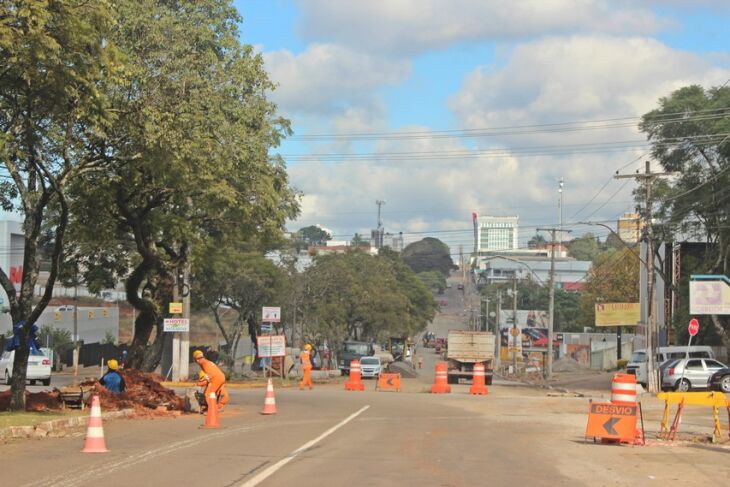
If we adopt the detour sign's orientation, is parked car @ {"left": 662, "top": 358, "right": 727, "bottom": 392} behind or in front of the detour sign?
behind

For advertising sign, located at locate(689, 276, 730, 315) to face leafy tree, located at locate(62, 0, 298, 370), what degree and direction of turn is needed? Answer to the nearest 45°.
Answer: approximately 45° to its right

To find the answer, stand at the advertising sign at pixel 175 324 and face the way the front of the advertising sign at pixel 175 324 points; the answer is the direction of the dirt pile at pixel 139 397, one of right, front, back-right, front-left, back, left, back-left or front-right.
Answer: front

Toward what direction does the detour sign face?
toward the camera

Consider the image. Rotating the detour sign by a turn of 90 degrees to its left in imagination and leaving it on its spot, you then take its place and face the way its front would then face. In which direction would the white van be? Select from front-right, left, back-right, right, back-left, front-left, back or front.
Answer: left

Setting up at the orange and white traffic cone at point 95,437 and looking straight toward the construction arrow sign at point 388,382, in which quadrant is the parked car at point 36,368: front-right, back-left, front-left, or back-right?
front-left

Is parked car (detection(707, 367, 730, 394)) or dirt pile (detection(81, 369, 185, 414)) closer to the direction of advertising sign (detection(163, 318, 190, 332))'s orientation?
the dirt pile

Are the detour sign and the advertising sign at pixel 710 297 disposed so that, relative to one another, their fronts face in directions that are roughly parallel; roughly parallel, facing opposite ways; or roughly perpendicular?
roughly parallel

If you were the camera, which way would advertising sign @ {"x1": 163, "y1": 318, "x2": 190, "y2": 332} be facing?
facing the viewer

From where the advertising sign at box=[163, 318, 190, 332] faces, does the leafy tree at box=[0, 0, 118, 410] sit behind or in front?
in front

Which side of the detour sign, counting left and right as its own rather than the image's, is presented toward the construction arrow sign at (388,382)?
back

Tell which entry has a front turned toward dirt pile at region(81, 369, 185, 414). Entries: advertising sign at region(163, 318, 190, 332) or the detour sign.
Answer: the advertising sign

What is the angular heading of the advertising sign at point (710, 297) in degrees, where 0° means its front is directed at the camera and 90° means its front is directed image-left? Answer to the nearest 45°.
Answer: approximately 0°

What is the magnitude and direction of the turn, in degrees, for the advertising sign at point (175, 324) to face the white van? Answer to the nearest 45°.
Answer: approximately 90° to its left

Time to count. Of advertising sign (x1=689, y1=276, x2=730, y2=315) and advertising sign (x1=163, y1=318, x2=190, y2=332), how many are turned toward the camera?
2

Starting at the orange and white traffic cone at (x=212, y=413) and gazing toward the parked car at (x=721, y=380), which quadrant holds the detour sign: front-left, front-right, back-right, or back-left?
front-right

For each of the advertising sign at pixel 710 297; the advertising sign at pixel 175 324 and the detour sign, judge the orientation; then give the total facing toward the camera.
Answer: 3

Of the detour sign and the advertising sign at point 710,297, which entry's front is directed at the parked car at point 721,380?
the advertising sign
